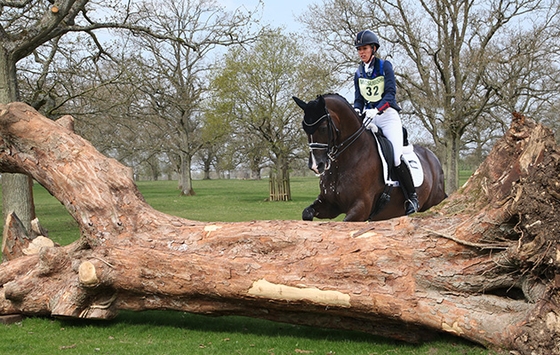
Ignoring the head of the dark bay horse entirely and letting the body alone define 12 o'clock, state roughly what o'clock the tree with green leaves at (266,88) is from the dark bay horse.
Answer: The tree with green leaves is roughly at 4 o'clock from the dark bay horse.

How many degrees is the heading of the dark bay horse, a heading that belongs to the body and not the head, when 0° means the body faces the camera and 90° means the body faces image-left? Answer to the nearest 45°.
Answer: approximately 45°

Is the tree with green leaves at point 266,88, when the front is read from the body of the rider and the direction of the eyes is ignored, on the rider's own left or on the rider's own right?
on the rider's own right

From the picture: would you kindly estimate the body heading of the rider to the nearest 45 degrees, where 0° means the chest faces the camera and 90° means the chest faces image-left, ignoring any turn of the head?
approximately 45°
